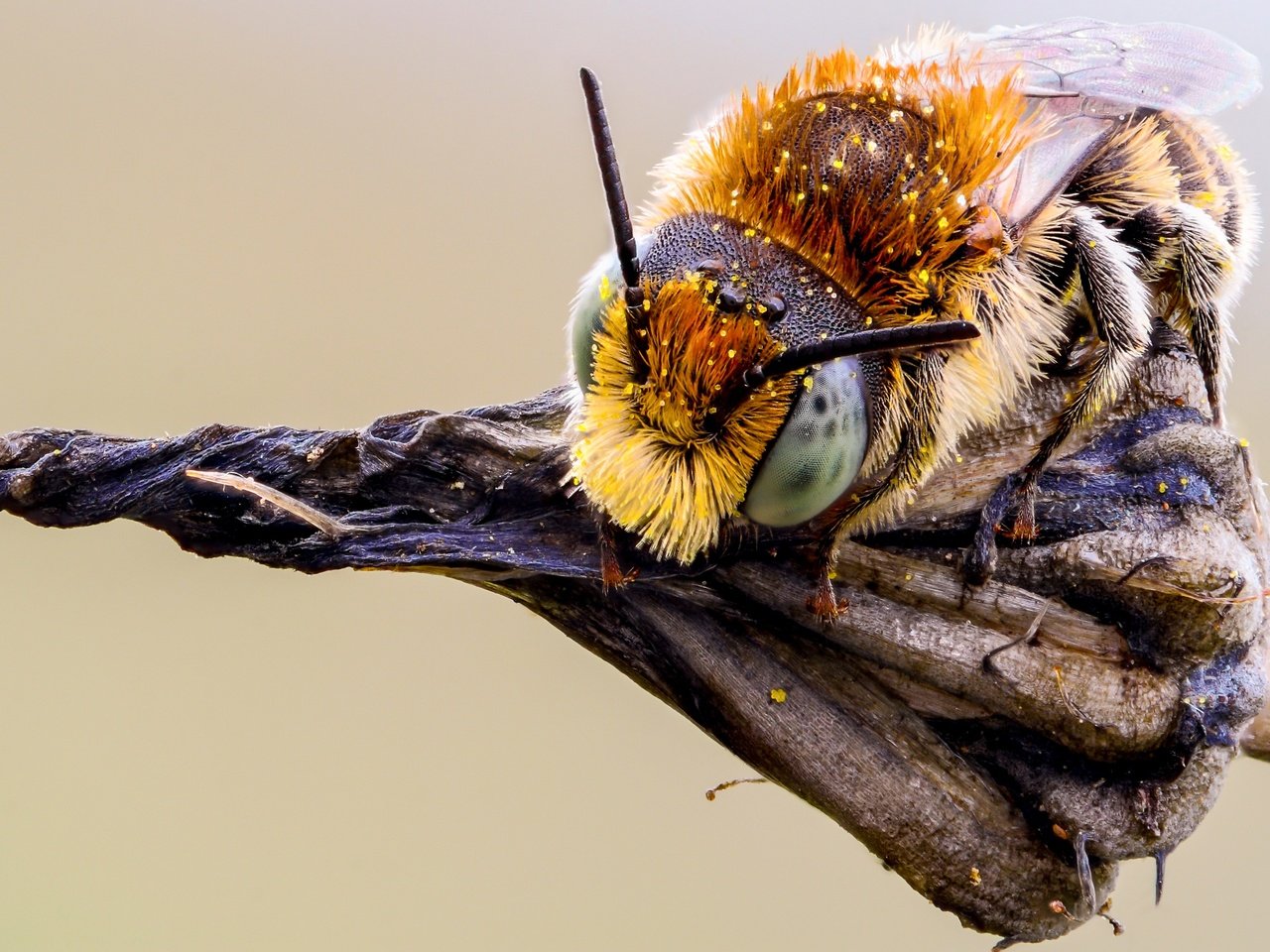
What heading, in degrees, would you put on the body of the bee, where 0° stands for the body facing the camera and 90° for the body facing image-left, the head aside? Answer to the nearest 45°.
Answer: approximately 45°
